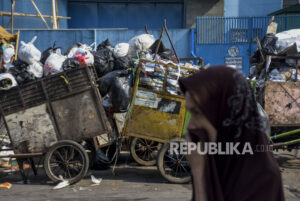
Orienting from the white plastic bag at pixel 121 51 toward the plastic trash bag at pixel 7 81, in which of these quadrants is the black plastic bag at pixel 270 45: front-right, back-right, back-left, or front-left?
back-left

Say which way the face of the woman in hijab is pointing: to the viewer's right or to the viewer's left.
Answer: to the viewer's left

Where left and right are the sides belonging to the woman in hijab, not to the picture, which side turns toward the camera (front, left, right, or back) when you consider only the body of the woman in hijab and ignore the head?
left

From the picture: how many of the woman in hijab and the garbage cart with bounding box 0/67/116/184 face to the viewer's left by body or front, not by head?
2

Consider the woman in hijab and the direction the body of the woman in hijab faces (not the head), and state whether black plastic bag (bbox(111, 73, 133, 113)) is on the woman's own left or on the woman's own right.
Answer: on the woman's own right

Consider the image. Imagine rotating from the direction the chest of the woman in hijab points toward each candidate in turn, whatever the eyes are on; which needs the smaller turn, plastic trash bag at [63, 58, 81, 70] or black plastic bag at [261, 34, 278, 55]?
the plastic trash bag

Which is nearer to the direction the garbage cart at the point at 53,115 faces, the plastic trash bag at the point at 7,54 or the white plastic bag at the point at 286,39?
the plastic trash bag

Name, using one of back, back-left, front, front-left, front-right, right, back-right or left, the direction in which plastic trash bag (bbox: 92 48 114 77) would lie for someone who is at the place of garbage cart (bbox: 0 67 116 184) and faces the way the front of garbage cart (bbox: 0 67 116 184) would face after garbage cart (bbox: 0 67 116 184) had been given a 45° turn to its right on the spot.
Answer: right

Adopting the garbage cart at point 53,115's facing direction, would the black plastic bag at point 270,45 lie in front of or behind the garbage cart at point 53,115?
behind

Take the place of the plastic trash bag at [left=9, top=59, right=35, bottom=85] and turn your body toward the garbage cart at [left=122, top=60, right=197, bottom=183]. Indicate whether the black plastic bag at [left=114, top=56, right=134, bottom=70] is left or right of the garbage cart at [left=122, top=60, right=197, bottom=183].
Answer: left

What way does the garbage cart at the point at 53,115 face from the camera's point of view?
to the viewer's left

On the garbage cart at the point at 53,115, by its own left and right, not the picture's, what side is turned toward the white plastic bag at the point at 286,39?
back

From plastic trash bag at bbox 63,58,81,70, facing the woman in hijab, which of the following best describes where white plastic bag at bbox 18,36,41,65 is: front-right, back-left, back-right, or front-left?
back-right
